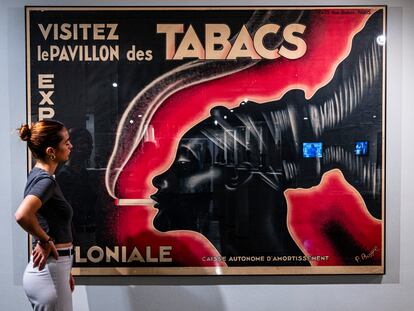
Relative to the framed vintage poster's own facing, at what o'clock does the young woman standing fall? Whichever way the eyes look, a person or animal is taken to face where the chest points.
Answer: The young woman standing is roughly at 2 o'clock from the framed vintage poster.

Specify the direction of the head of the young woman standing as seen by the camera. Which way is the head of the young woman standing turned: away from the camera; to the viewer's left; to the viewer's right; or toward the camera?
to the viewer's right

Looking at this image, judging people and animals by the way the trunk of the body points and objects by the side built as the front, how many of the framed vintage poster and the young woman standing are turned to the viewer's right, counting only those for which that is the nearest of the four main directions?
1

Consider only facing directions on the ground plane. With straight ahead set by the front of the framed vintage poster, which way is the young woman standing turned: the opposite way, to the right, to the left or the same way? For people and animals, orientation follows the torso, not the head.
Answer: to the left

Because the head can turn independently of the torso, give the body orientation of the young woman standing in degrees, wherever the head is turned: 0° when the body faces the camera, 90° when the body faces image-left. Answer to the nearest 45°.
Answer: approximately 270°

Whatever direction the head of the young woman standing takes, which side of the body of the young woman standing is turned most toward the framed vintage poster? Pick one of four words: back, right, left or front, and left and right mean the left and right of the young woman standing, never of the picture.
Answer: front

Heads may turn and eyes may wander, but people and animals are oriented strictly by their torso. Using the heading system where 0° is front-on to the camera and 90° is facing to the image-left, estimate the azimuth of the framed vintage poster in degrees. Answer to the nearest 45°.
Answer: approximately 0°
